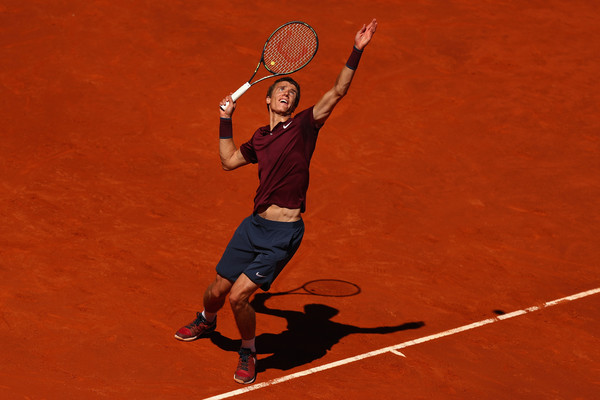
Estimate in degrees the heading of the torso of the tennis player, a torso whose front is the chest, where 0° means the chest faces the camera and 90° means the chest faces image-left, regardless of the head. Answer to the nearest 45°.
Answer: approximately 0°
